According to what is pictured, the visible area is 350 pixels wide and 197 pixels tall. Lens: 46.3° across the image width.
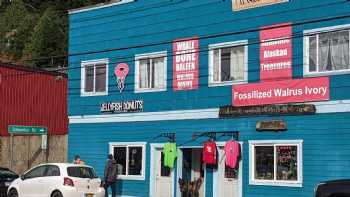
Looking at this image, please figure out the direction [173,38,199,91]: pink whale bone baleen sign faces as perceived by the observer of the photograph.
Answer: facing the viewer

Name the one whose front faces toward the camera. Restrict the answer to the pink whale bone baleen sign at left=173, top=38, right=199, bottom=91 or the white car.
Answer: the pink whale bone baleen sign

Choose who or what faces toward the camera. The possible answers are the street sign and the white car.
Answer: the street sign

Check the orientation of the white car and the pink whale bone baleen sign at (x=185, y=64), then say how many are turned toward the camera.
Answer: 1

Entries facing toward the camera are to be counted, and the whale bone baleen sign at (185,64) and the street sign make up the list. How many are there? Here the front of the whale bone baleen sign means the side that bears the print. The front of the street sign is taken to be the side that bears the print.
2

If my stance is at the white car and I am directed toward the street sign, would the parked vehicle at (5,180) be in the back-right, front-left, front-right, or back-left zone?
front-left

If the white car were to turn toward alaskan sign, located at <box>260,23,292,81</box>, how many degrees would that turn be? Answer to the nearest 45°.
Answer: approximately 135° to its right

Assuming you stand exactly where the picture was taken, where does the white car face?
facing away from the viewer and to the left of the viewer

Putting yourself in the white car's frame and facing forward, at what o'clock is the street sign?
The street sign is roughly at 1 o'clock from the white car.

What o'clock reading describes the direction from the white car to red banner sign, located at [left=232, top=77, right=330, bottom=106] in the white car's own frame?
The red banner sign is roughly at 5 o'clock from the white car.

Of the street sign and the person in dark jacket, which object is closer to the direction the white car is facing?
the street sign
